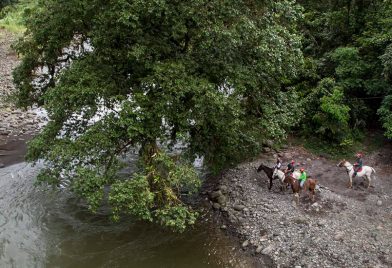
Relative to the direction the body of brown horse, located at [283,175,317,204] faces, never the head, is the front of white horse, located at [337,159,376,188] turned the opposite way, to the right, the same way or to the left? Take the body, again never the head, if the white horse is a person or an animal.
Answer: the same way

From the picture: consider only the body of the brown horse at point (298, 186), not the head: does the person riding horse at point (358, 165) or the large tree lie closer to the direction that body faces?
the large tree

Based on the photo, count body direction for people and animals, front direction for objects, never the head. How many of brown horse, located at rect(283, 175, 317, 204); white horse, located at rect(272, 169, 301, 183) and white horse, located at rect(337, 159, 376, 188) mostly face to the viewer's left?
3

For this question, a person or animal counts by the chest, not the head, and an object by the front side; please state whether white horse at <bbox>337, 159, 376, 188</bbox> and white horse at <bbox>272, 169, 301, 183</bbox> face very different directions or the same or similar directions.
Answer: same or similar directions

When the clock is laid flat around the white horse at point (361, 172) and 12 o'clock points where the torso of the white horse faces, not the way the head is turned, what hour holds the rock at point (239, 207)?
The rock is roughly at 11 o'clock from the white horse.

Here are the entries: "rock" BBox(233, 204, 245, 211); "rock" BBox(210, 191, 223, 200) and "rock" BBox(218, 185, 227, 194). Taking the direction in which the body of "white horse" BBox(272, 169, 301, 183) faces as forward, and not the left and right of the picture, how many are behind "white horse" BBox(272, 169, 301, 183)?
0

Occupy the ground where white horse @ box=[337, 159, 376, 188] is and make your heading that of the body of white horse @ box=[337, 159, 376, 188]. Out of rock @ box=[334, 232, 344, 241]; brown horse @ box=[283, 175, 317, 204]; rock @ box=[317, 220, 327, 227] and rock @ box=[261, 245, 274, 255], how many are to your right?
0

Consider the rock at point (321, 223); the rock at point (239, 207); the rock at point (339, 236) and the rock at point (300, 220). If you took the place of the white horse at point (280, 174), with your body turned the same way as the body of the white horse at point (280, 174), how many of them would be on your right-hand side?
0

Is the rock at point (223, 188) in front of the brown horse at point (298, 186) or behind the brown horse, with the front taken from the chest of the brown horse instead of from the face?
in front

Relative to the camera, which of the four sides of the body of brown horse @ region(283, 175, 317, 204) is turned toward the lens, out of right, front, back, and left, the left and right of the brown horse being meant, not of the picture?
left

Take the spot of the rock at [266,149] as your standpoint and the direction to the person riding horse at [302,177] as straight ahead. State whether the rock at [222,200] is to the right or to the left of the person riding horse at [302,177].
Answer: right

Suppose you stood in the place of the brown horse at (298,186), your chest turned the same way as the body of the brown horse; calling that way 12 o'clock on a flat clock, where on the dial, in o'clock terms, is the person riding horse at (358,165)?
The person riding horse is roughly at 5 o'clock from the brown horse.

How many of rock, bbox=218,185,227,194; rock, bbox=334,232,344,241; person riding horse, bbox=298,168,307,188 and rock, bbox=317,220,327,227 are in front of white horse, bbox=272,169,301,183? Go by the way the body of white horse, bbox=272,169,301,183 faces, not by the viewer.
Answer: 1

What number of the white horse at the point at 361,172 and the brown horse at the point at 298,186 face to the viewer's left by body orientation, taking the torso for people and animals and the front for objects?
2

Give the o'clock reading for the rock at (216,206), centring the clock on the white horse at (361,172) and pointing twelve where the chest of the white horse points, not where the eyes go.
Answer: The rock is roughly at 11 o'clock from the white horse.

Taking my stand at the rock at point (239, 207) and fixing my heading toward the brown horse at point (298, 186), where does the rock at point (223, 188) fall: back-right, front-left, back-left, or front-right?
back-left

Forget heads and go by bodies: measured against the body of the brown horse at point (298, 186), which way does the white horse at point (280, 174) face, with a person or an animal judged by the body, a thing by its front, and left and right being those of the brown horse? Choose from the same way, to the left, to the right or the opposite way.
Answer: the same way

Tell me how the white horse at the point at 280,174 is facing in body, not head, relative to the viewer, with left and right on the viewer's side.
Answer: facing to the left of the viewer

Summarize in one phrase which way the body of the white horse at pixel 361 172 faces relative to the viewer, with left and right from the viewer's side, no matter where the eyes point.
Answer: facing to the left of the viewer
